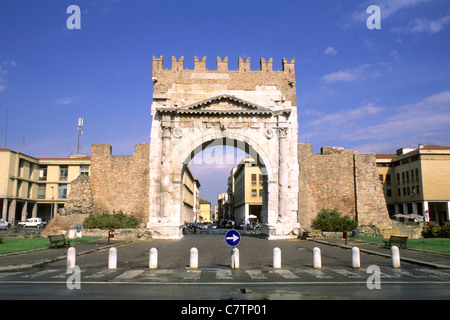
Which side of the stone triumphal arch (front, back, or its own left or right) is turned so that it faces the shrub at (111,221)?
right

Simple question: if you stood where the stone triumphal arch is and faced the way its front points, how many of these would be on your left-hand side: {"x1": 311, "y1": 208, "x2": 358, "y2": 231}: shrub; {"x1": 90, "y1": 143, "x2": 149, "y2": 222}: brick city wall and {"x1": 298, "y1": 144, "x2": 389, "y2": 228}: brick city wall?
2

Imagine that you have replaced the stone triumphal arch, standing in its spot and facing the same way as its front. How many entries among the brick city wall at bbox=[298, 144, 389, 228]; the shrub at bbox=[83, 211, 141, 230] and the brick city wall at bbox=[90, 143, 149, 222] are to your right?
2

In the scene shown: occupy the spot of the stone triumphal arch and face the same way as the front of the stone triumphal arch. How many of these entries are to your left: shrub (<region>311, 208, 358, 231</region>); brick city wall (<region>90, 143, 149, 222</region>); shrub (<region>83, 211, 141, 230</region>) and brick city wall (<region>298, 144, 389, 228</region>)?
2

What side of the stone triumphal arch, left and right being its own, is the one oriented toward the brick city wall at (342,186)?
left

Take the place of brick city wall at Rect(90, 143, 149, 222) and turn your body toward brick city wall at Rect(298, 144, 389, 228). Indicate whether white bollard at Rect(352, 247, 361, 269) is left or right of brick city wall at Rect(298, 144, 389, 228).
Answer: right

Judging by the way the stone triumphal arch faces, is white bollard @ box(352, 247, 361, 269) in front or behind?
in front

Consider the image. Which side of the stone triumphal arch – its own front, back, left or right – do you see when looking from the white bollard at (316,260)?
front

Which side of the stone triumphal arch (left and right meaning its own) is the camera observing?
front

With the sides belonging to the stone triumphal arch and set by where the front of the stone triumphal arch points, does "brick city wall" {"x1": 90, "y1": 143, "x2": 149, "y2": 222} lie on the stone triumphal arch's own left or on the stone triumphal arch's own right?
on the stone triumphal arch's own right

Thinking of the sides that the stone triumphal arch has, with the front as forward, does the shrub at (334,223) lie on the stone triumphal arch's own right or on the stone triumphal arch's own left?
on the stone triumphal arch's own left

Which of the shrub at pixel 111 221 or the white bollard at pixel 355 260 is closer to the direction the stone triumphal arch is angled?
the white bollard

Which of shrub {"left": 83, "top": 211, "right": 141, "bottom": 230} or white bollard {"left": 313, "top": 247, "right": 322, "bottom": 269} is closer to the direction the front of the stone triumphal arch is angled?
the white bollard

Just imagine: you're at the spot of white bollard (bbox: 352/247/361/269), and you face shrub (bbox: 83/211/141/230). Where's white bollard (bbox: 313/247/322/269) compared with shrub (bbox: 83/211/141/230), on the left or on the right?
left
